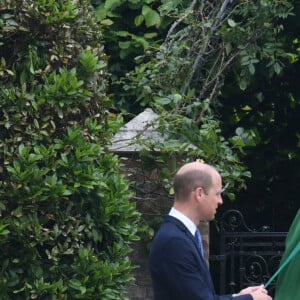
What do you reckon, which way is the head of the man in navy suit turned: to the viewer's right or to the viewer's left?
to the viewer's right

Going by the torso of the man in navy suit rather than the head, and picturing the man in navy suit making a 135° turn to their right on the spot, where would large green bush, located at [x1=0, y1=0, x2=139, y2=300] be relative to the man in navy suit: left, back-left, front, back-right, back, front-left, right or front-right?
right

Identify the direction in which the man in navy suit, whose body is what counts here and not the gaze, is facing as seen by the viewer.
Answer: to the viewer's right

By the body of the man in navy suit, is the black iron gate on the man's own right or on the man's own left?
on the man's own left
